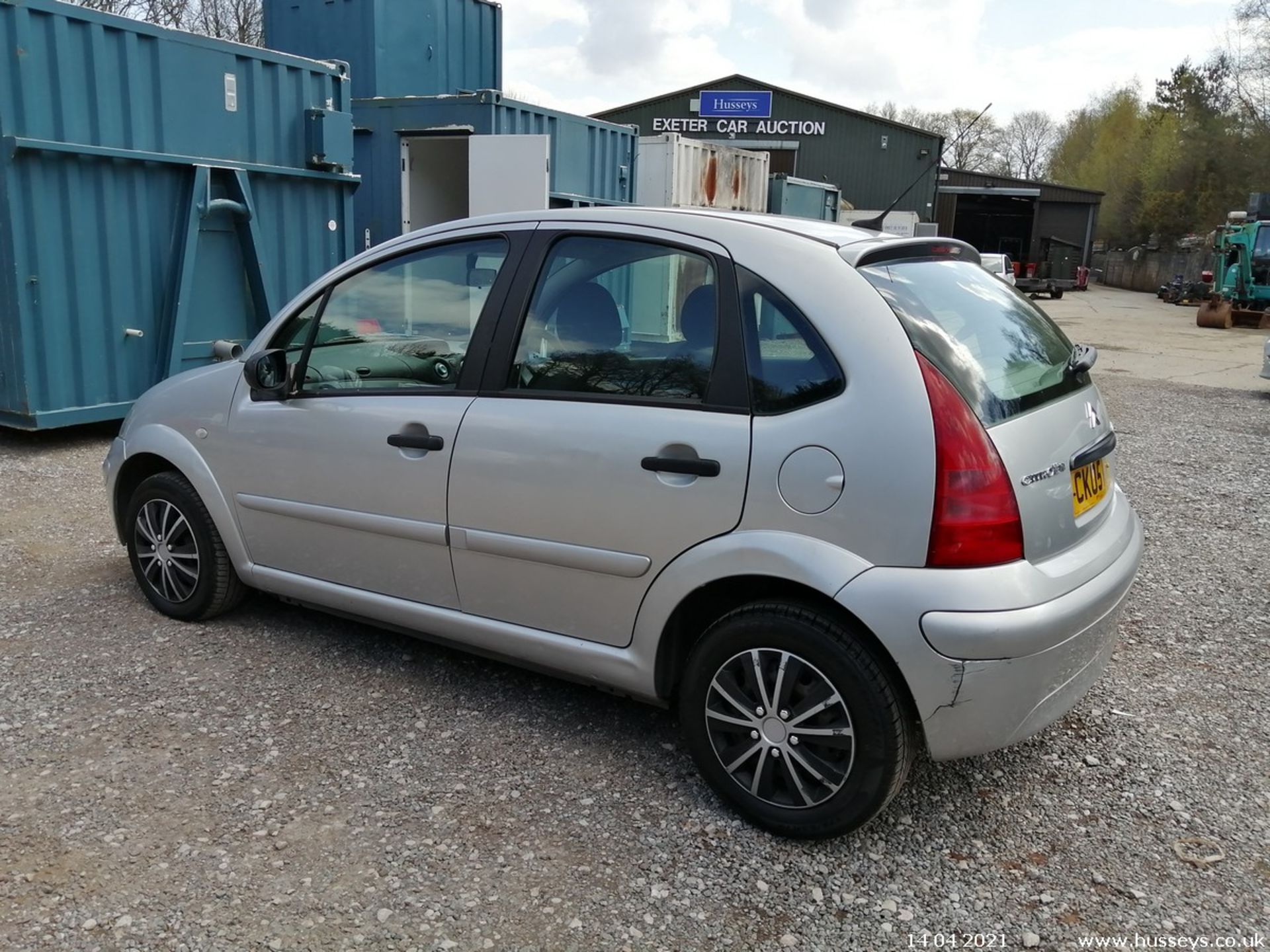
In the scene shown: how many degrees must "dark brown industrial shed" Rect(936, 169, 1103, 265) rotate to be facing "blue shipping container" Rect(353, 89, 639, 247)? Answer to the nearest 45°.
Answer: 0° — it already faces it

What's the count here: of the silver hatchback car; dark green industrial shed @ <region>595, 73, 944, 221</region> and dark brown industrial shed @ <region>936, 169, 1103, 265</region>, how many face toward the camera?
2

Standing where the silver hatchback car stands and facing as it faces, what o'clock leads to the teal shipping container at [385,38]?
The teal shipping container is roughly at 1 o'clock from the silver hatchback car.

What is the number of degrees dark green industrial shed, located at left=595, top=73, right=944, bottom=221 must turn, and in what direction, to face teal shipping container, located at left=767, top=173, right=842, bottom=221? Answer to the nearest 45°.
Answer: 0° — it already faces it

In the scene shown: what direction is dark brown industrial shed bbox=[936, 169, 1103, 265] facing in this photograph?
toward the camera

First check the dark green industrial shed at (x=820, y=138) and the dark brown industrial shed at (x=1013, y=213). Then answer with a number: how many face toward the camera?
2

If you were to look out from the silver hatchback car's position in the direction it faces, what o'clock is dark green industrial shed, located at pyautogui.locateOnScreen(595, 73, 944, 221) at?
The dark green industrial shed is roughly at 2 o'clock from the silver hatchback car.

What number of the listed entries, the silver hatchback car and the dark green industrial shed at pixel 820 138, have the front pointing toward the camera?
1

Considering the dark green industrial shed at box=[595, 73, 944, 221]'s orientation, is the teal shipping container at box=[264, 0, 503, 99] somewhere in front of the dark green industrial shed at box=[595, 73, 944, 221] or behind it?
in front

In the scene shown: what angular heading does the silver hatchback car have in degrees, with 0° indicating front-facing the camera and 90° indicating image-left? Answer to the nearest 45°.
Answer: approximately 135°

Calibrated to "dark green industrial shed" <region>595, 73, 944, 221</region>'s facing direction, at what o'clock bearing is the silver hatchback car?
The silver hatchback car is roughly at 12 o'clock from the dark green industrial shed.

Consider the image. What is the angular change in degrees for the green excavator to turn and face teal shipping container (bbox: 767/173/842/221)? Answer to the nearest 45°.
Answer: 0° — it already faces it

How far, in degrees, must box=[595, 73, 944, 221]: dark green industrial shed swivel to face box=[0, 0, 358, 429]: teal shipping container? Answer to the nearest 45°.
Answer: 0° — it already faces it

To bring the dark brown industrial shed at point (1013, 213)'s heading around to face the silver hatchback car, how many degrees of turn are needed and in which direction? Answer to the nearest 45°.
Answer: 0° — it already faces it

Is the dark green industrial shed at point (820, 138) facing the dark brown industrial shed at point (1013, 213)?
no

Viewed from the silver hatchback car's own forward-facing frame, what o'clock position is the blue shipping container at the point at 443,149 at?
The blue shipping container is roughly at 1 o'clock from the silver hatchback car.

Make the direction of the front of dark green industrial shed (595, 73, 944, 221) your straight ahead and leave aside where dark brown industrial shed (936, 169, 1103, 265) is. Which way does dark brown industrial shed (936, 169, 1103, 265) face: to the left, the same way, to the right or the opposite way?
the same way

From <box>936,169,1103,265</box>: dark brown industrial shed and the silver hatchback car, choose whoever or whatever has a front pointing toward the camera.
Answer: the dark brown industrial shed

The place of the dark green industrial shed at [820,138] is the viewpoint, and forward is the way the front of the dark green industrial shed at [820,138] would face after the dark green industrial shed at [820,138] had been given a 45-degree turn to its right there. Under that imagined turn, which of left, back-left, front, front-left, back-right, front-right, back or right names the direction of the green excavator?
left
